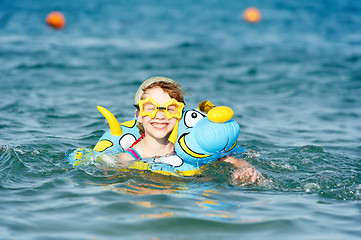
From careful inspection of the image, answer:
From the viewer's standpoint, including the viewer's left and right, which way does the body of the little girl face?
facing the viewer

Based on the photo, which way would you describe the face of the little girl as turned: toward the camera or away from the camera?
toward the camera

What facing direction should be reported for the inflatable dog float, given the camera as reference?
facing the viewer and to the right of the viewer

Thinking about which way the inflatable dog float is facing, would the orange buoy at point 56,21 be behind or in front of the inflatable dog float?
behind

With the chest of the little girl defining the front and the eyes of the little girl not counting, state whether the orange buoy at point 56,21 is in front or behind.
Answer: behind
